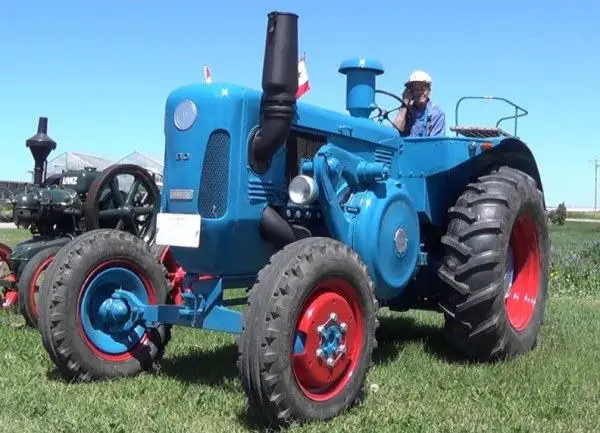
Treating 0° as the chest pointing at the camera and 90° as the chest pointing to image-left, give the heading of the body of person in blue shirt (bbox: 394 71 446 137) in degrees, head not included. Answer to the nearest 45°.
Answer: approximately 45°

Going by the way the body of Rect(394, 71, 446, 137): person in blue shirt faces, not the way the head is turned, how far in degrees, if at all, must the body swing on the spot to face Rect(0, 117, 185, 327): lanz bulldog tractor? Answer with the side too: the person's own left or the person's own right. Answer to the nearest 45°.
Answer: approximately 45° to the person's own right

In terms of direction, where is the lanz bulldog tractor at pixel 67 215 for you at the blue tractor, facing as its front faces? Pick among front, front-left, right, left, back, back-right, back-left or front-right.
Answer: right

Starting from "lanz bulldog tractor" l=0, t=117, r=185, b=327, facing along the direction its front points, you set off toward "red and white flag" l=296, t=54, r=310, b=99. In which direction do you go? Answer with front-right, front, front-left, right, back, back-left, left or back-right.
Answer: left

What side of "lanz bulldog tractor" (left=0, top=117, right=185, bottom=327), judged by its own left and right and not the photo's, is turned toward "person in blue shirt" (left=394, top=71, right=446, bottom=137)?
left

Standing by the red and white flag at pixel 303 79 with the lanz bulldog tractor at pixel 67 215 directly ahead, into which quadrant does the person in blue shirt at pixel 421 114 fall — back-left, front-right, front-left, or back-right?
back-right

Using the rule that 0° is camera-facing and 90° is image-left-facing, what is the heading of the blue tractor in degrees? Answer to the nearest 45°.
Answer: approximately 45°
